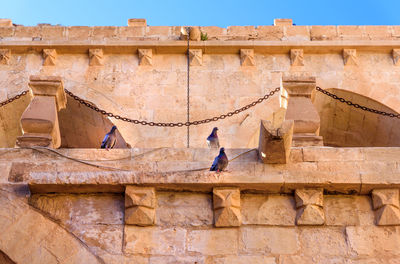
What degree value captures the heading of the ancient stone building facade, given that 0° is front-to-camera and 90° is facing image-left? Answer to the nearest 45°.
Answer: approximately 0°
